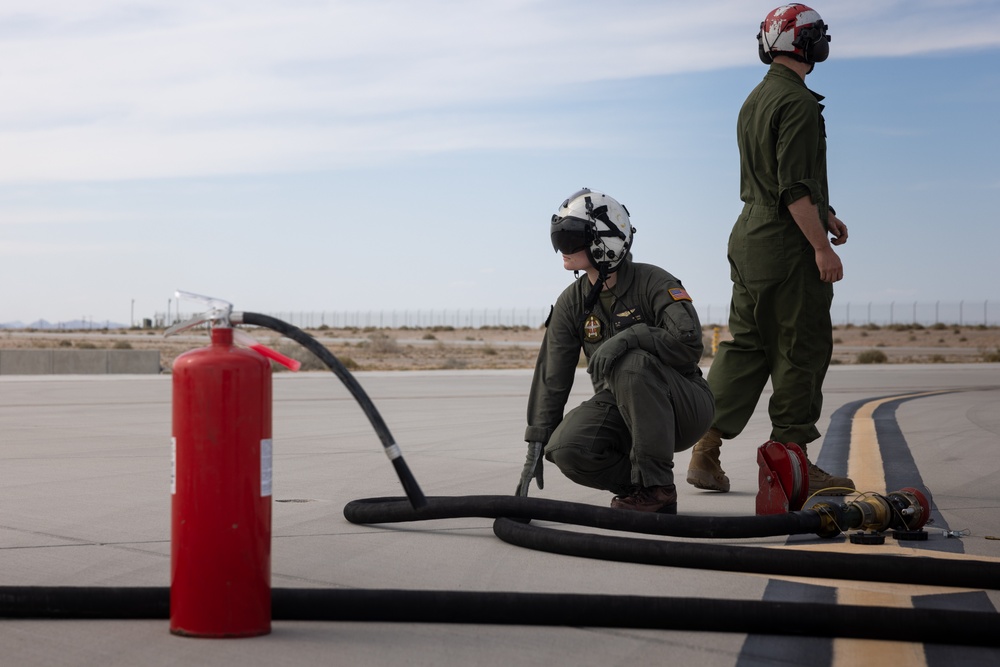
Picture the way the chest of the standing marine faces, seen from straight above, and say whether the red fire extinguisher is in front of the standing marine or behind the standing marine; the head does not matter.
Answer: behind

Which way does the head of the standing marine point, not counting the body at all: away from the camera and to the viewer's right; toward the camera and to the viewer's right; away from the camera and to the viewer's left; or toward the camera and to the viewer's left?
away from the camera and to the viewer's right

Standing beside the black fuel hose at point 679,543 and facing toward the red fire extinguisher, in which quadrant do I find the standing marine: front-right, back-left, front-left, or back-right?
back-right

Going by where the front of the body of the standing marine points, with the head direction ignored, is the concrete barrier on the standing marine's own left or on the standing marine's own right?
on the standing marine's own left

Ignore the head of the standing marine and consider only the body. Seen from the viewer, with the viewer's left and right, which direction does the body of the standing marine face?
facing away from the viewer and to the right of the viewer

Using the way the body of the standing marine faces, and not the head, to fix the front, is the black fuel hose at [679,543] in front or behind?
behind

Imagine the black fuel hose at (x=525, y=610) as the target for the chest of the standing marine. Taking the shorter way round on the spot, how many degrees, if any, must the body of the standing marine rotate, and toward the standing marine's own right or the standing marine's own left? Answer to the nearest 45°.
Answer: approximately 135° to the standing marine's own right
